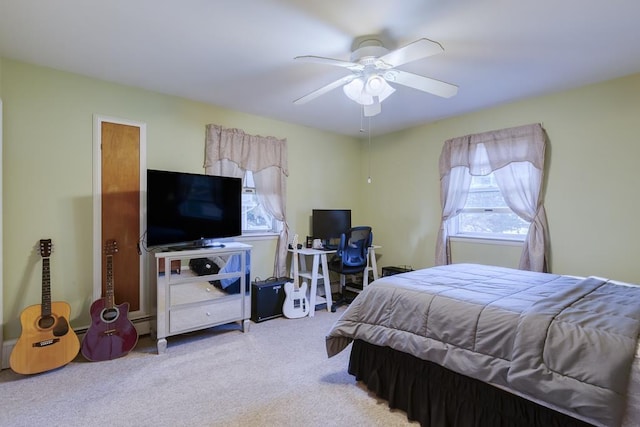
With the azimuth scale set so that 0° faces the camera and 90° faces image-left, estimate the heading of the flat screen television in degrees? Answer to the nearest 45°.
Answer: approximately 315°

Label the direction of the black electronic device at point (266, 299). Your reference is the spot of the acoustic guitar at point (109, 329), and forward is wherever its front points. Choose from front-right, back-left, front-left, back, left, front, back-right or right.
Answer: left

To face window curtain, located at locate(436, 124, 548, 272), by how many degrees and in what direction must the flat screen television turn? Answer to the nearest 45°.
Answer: approximately 45° to its left

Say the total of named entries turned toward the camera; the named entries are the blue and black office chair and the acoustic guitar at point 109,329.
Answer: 1

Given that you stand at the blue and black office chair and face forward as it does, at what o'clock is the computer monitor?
The computer monitor is roughly at 12 o'clock from the blue and black office chair.

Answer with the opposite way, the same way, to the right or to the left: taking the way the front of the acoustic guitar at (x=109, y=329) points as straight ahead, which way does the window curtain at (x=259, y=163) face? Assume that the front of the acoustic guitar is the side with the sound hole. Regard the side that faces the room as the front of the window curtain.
the same way

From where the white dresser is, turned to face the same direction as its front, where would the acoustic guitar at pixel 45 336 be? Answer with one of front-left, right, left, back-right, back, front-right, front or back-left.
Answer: back-right

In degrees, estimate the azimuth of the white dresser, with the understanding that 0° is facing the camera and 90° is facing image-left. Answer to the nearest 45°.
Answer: approximately 315°

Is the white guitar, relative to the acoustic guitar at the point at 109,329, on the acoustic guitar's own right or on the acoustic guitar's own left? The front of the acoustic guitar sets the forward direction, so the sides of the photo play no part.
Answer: on the acoustic guitar's own left

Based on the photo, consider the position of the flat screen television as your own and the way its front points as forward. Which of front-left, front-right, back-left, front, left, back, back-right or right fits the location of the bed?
front

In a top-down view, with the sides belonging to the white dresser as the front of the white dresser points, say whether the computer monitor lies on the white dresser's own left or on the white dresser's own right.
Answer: on the white dresser's own left

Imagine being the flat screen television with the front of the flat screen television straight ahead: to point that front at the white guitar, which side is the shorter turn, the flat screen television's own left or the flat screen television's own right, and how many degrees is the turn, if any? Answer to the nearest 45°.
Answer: approximately 45° to the flat screen television's own left

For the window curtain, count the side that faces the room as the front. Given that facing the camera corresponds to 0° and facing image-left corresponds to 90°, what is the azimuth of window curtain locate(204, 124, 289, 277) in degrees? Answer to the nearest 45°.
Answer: approximately 315°

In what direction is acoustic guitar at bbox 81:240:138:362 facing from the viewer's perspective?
toward the camera

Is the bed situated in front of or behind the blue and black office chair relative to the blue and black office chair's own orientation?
behind

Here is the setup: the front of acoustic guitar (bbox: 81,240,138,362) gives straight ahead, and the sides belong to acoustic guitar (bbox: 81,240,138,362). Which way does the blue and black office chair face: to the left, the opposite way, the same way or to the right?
the opposite way

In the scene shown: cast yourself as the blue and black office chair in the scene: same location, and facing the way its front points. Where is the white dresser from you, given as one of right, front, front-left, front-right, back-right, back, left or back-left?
left

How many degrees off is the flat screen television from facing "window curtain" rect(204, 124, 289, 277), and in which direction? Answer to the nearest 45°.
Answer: approximately 90° to its left

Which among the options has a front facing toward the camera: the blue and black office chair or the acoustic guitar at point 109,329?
the acoustic guitar
